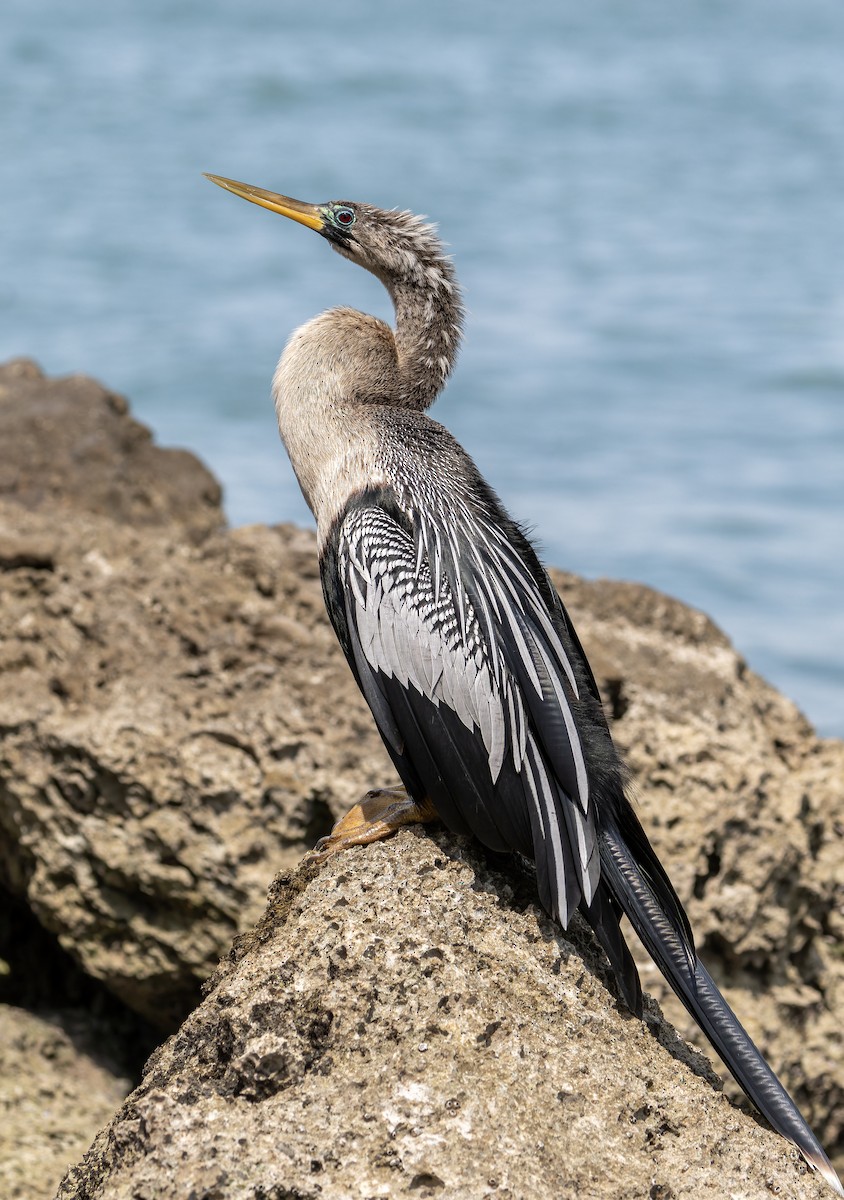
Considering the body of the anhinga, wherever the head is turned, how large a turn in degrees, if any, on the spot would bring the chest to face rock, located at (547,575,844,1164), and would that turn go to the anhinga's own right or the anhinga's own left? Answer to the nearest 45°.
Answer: approximately 135° to the anhinga's own right

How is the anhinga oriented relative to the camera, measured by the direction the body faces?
to the viewer's left
